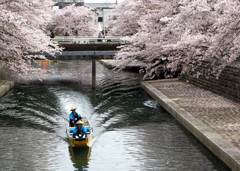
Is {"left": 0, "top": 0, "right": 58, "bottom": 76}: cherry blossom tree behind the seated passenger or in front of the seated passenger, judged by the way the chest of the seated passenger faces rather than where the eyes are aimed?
behind

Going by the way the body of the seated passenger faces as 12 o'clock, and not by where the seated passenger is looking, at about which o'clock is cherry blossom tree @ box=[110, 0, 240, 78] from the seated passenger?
The cherry blossom tree is roughly at 8 o'clock from the seated passenger.

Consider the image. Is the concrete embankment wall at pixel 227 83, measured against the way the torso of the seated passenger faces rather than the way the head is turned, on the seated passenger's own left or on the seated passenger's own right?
on the seated passenger's own left

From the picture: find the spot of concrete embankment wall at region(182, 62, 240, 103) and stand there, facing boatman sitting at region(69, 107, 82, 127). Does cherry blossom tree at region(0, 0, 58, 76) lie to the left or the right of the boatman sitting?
right

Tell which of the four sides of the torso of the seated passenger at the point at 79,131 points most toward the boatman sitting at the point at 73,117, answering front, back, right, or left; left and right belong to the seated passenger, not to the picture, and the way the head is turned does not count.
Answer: back

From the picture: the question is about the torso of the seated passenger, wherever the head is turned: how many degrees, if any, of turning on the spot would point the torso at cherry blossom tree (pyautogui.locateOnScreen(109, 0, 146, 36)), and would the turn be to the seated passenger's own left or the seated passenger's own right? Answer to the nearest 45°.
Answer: approximately 180°

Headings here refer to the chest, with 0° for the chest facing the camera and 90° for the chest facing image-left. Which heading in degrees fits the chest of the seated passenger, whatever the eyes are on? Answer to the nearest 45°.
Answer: approximately 0°

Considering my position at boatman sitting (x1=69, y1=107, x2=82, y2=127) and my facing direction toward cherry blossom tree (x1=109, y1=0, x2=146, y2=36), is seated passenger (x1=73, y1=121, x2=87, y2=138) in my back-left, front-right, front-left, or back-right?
back-right
